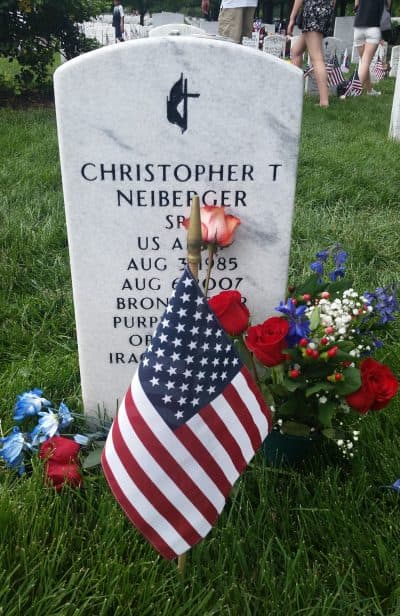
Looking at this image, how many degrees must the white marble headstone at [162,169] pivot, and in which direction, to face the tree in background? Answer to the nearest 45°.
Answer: approximately 180°

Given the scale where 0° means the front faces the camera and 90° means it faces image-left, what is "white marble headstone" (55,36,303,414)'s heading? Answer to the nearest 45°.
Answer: approximately 0°

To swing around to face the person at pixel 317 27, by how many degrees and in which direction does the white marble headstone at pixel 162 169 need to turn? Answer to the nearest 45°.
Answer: approximately 180°

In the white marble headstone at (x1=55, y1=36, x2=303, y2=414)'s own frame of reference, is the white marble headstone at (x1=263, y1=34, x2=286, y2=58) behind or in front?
behind

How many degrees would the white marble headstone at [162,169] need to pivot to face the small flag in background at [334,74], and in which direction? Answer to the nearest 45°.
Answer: approximately 180°

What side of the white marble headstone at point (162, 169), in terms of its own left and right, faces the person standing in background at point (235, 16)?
back

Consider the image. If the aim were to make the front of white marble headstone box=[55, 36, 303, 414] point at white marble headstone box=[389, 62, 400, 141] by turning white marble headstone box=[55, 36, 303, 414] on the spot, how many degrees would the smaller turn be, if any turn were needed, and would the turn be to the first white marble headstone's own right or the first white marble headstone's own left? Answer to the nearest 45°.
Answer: approximately 135° to the first white marble headstone's own left

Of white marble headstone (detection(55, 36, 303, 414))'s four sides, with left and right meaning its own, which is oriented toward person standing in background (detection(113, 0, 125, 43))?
back

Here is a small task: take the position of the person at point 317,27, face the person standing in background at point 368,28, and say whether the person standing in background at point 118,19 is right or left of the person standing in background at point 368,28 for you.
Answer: left

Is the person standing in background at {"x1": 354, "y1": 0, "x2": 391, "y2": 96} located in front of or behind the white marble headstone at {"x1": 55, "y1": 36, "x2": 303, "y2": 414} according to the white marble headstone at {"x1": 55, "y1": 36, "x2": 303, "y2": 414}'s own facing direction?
behind

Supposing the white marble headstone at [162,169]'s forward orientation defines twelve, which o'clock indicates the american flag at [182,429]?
The american flag is roughly at 12 o'clock from the white marble headstone.
